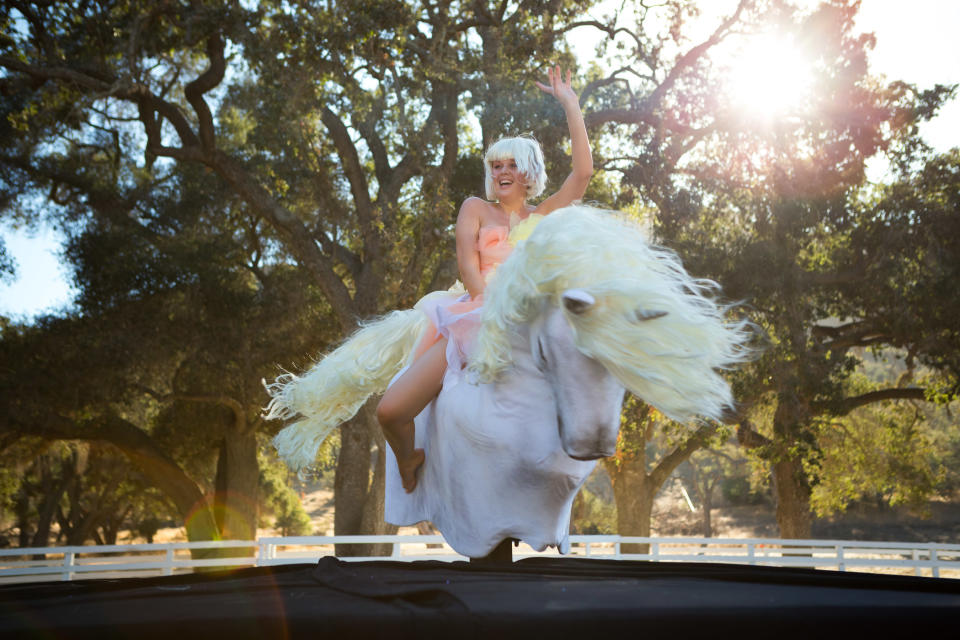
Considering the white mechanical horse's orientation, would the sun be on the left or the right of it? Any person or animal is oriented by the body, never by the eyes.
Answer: on its left

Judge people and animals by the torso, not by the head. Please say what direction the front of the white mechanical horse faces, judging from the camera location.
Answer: facing the viewer and to the right of the viewer
